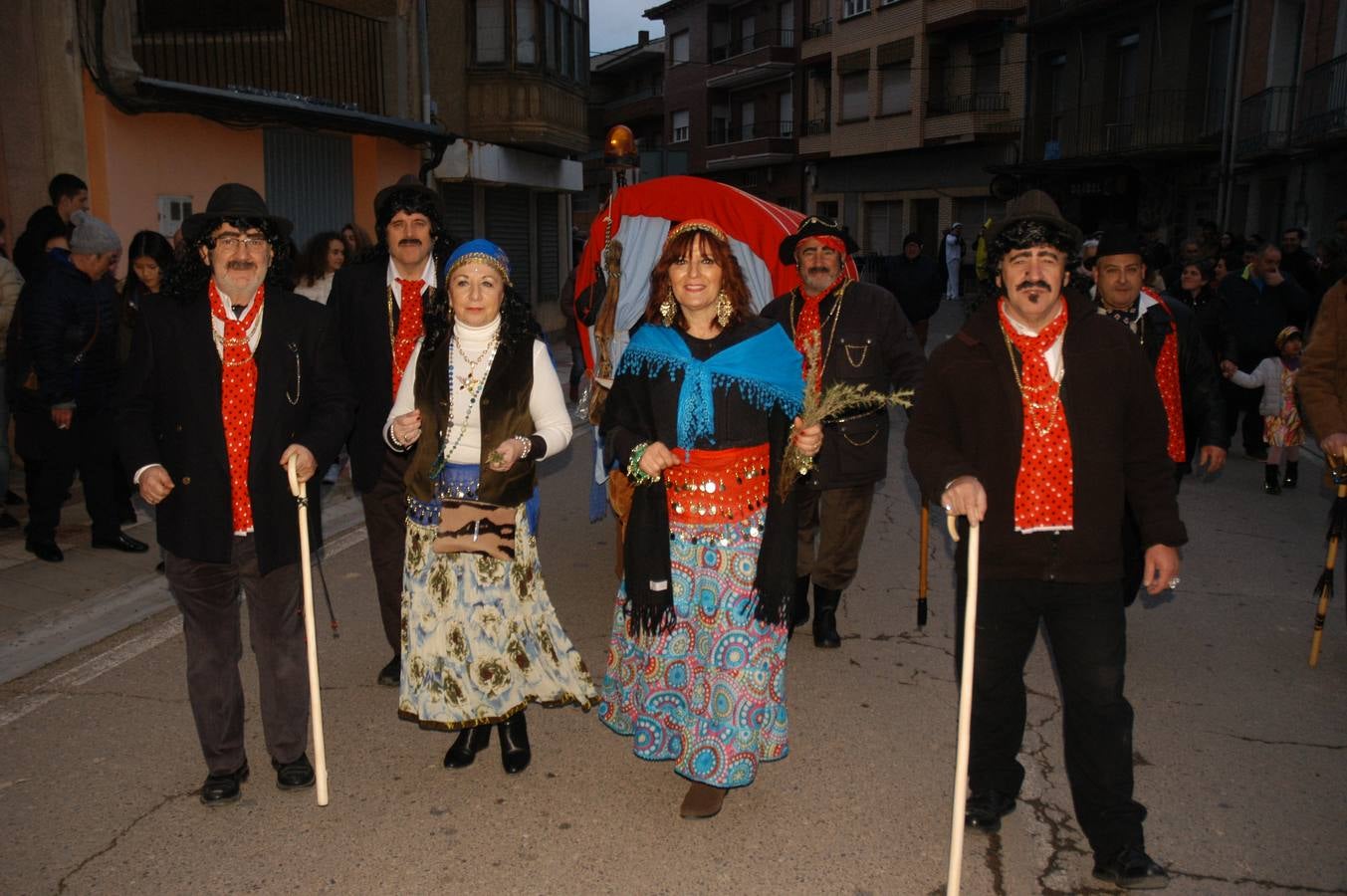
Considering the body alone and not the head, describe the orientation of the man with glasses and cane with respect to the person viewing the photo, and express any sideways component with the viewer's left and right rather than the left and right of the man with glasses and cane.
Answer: facing the viewer

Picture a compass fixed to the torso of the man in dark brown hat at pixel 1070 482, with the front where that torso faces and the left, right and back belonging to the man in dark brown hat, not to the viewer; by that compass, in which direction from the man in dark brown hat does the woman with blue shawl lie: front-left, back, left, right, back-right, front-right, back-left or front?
right

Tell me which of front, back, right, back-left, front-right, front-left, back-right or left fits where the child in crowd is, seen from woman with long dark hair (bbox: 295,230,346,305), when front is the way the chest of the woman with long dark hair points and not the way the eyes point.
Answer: front-left

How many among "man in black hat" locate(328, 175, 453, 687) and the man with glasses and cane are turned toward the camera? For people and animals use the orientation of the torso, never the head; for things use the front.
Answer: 2

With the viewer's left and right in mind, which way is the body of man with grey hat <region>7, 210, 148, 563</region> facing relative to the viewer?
facing the viewer and to the right of the viewer

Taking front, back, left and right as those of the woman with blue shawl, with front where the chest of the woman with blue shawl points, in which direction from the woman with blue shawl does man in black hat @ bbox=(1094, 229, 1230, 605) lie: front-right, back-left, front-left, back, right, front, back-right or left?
back-left

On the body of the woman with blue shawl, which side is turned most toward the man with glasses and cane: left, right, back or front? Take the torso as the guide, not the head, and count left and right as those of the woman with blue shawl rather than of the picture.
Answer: right

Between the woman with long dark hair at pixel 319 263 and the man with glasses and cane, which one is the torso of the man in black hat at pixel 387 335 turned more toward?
the man with glasses and cane

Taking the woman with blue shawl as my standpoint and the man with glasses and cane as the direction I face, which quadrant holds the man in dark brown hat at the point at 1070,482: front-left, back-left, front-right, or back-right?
back-left

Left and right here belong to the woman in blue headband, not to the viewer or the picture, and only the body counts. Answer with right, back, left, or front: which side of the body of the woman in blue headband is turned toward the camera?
front

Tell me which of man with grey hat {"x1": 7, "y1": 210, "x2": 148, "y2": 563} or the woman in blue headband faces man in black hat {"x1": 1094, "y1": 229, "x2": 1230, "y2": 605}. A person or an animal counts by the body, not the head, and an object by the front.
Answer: the man with grey hat

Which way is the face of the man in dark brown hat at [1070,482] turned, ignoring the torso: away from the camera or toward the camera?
toward the camera

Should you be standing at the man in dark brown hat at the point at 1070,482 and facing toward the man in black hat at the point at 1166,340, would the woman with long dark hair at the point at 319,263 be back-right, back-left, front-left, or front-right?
front-left

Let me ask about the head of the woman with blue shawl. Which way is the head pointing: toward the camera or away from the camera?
toward the camera

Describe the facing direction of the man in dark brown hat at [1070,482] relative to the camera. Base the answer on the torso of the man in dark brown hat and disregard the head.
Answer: toward the camera

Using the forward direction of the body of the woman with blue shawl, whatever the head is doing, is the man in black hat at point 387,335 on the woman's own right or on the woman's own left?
on the woman's own right

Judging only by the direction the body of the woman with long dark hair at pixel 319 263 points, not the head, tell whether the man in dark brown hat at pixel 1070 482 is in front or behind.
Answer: in front
